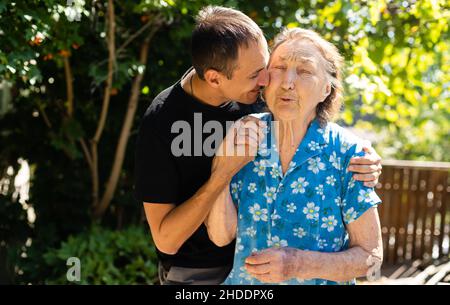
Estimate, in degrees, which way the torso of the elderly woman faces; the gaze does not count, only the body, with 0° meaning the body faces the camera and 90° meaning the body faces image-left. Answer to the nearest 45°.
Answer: approximately 45°

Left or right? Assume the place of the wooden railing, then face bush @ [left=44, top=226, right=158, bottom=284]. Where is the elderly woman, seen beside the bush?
left

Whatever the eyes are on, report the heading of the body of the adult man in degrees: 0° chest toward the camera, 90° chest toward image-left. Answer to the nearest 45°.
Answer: approximately 315°

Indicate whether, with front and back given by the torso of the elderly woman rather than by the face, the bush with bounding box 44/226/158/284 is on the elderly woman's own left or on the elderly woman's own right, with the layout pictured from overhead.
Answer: on the elderly woman's own right

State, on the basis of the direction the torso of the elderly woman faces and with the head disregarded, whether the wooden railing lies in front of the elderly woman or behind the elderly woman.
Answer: behind

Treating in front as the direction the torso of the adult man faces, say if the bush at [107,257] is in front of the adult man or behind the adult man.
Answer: behind

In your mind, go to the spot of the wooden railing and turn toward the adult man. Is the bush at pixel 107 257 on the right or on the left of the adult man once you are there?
right

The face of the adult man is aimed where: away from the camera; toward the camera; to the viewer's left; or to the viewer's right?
to the viewer's right
